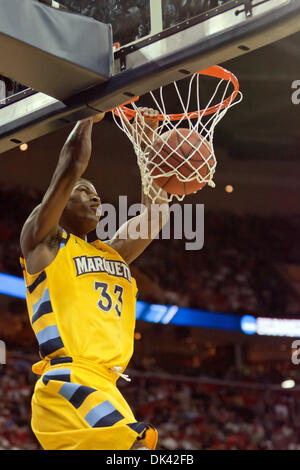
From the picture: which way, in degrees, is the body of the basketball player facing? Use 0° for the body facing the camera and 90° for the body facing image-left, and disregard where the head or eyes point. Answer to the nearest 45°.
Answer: approximately 315°
